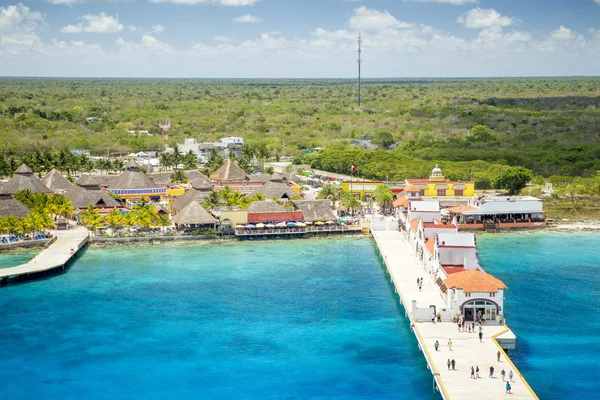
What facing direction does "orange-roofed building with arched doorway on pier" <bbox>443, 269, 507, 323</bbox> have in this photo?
toward the camera
